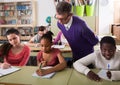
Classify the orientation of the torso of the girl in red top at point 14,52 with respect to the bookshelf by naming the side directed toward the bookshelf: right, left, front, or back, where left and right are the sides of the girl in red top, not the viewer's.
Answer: back

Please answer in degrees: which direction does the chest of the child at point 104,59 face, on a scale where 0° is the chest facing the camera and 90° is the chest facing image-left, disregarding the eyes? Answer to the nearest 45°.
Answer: approximately 0°

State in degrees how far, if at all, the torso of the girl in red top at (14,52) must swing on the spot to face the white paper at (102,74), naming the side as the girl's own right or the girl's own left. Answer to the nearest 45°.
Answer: approximately 45° to the girl's own left

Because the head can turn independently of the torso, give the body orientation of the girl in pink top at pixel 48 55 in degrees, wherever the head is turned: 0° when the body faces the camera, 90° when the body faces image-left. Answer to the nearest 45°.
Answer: approximately 45°

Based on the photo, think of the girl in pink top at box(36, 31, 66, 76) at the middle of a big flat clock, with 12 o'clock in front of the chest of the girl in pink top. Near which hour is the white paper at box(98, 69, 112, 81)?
The white paper is roughly at 9 o'clock from the girl in pink top.

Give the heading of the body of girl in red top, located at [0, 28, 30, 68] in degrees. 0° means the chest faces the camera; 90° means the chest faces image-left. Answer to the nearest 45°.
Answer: approximately 0°

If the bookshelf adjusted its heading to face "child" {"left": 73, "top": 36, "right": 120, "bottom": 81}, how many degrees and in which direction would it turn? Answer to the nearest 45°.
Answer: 0° — it already faces them
